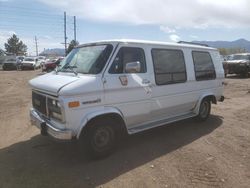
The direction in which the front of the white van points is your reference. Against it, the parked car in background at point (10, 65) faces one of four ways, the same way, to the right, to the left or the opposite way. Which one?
to the left

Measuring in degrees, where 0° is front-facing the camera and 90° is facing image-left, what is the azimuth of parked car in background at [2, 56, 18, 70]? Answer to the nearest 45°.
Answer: approximately 0°

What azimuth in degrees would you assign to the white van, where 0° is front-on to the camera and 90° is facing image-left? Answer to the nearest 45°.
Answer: approximately 45°

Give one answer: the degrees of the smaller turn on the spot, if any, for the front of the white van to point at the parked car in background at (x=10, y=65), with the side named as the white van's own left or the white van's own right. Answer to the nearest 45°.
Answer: approximately 90° to the white van's own right

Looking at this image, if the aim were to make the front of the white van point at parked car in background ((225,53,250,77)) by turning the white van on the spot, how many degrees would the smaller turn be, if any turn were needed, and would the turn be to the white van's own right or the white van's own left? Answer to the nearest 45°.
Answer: approximately 180°

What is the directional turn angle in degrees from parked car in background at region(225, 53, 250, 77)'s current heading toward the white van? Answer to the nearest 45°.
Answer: approximately 45° to its left

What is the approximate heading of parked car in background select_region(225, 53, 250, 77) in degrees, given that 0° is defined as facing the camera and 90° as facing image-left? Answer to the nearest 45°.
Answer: approximately 45°
